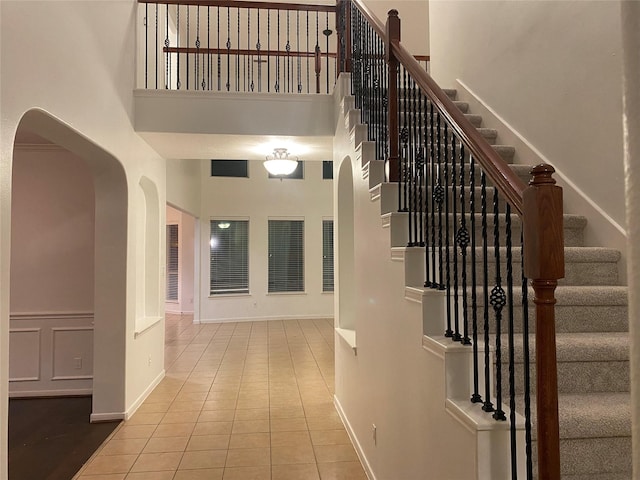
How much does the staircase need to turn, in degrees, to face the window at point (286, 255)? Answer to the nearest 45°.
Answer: approximately 135° to its right

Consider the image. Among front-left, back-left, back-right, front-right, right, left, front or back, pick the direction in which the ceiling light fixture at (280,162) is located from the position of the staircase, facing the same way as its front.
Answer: back-right

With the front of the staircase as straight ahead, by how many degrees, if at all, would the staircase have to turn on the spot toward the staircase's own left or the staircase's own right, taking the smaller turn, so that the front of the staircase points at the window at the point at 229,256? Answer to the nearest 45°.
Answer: approximately 135° to the staircase's own right

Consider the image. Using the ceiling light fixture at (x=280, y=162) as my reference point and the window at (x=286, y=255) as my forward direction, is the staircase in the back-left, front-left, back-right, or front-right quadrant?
back-right

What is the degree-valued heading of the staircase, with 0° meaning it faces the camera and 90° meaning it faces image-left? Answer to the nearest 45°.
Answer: approximately 0°
